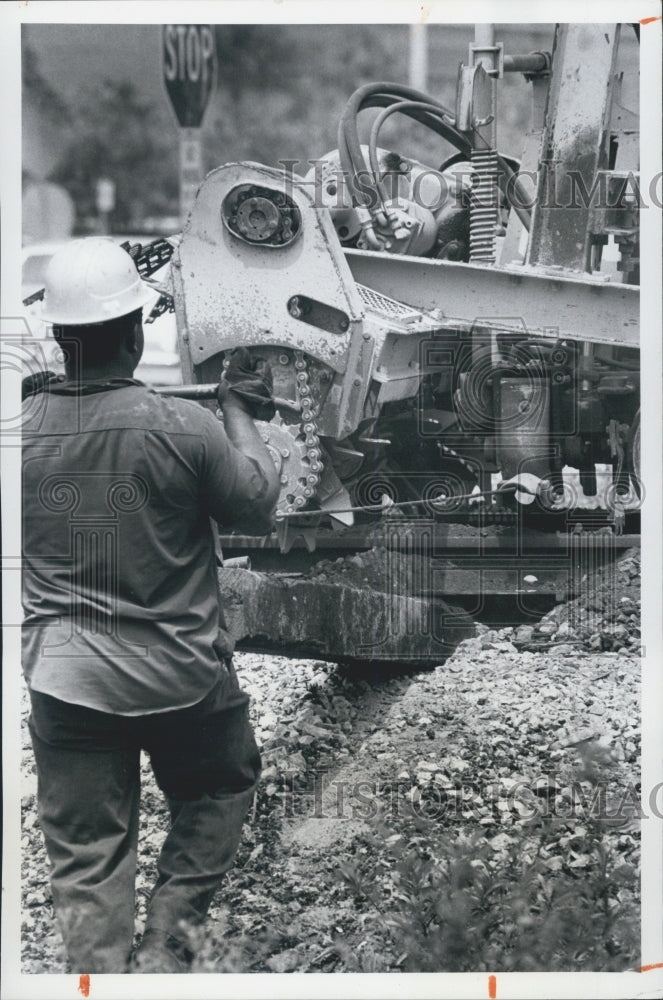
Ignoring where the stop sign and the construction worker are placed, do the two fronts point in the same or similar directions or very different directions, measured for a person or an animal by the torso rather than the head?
very different directions

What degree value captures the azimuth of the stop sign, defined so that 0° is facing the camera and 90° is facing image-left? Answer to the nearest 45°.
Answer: approximately 0°

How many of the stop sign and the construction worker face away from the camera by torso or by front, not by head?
1

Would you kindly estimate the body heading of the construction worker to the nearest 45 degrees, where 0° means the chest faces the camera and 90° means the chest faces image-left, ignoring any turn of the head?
approximately 180°
